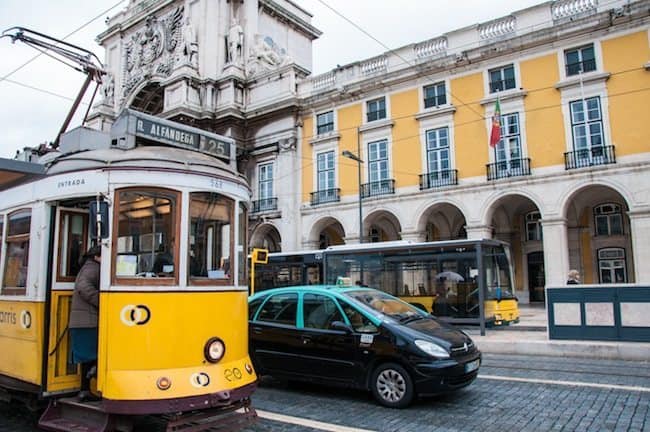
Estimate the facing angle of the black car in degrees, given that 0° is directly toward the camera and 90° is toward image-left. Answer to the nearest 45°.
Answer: approximately 315°

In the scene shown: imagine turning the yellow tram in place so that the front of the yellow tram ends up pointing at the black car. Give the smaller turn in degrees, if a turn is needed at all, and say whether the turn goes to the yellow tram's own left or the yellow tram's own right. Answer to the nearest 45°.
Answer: approximately 45° to the yellow tram's own left

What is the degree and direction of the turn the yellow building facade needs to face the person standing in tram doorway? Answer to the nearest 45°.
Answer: approximately 45° to its left

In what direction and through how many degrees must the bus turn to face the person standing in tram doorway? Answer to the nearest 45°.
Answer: approximately 90° to its right

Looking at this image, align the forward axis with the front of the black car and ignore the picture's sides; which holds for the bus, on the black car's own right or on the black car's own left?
on the black car's own left

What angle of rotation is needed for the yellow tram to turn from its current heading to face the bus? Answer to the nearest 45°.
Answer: approximately 90° to its left

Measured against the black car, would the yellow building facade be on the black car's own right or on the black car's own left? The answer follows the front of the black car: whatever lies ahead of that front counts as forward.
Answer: on the black car's own left

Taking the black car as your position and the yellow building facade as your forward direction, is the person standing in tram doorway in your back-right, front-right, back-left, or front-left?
back-left

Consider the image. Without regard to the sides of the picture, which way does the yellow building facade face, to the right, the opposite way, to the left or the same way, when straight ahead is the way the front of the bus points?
to the right

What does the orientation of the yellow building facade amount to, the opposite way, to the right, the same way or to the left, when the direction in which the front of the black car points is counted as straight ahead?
to the right

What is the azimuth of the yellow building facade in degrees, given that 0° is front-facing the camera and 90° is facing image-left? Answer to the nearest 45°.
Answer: approximately 45°
